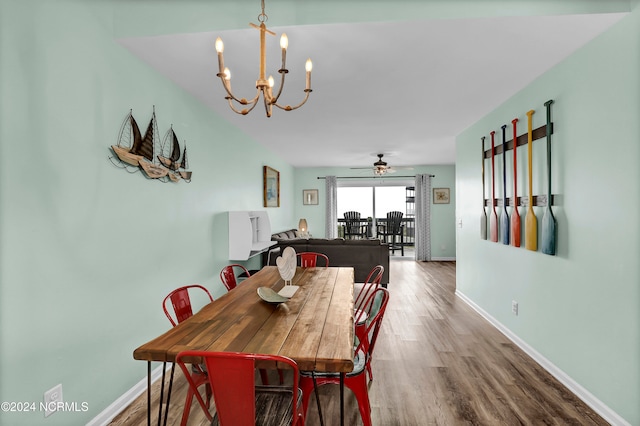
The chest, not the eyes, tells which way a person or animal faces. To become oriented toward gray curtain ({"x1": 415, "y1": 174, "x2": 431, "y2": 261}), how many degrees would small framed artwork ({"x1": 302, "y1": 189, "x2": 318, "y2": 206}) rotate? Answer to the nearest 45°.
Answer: approximately 90° to its left

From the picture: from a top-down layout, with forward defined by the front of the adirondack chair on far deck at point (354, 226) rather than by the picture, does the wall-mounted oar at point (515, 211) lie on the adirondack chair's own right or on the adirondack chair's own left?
on the adirondack chair's own right

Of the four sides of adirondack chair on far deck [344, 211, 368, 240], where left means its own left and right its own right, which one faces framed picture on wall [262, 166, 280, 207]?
back

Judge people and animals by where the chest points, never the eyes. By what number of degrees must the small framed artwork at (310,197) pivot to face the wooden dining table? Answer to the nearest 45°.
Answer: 0° — it already faces it

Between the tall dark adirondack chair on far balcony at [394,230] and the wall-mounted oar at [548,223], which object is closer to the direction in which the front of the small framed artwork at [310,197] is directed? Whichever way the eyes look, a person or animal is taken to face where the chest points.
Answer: the wall-mounted oar

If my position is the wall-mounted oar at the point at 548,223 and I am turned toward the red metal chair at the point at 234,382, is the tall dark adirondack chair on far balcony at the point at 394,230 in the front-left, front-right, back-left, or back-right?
back-right

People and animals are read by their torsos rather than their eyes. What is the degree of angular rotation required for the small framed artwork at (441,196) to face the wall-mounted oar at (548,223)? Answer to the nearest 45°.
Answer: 0° — it already faces it

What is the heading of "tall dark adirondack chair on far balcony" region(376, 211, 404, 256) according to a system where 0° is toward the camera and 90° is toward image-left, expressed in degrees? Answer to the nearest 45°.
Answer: approximately 135°

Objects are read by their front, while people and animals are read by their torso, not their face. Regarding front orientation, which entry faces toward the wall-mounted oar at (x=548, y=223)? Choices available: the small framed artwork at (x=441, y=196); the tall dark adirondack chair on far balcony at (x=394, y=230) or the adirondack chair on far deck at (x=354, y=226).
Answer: the small framed artwork

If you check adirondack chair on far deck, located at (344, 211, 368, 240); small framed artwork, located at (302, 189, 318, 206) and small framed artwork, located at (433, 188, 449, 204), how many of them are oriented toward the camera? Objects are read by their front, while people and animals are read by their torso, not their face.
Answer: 2

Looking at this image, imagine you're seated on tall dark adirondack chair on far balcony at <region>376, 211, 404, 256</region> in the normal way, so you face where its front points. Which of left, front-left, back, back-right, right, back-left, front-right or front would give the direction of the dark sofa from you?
back-left

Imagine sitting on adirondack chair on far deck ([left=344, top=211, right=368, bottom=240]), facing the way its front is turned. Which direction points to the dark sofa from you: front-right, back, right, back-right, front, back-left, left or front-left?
back-right

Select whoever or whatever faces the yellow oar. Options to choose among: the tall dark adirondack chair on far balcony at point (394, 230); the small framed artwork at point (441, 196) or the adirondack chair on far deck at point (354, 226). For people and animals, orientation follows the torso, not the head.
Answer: the small framed artwork

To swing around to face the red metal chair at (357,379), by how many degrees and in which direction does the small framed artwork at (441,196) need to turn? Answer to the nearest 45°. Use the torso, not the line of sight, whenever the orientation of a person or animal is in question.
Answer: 0° — it already faces it
